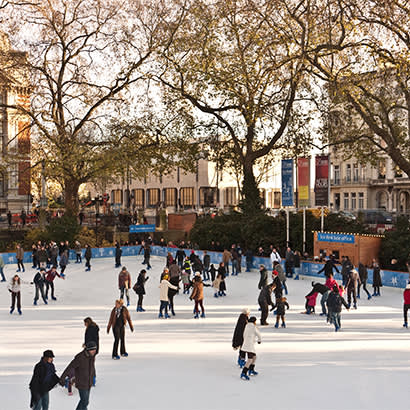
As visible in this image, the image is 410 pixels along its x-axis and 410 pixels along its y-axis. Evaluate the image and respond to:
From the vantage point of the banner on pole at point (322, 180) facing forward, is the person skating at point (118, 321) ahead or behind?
ahead

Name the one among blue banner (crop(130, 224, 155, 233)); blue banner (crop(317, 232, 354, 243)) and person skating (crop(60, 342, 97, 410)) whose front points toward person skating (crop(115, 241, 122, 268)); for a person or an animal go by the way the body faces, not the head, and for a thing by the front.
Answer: blue banner (crop(130, 224, 155, 233))

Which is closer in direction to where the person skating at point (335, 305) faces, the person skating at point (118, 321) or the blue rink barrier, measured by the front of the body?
the blue rink barrier

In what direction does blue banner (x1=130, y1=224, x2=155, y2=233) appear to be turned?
toward the camera

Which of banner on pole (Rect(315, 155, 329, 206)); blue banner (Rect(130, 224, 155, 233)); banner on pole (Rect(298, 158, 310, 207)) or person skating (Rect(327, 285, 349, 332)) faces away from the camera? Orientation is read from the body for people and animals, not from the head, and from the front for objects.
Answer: the person skating

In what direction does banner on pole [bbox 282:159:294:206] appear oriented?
toward the camera

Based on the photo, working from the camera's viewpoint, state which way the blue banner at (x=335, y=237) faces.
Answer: facing the viewer

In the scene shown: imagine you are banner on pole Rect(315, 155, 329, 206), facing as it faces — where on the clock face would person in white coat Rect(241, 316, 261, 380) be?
The person in white coat is roughly at 12 o'clock from the banner on pole.

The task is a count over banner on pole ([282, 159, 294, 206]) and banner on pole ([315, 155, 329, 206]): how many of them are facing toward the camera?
2
